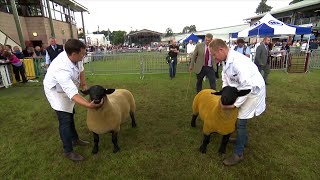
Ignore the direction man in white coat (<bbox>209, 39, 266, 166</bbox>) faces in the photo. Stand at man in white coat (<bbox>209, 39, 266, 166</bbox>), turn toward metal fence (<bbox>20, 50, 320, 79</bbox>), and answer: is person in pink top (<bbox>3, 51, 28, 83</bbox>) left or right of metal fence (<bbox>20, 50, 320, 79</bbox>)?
left

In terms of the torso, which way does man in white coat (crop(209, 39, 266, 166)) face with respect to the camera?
to the viewer's left

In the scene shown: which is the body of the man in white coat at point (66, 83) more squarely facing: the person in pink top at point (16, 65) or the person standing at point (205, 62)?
the person standing

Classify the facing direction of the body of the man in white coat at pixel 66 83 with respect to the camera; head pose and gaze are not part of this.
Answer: to the viewer's right

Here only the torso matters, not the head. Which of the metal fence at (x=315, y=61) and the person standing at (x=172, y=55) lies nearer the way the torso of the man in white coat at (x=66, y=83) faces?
the metal fence

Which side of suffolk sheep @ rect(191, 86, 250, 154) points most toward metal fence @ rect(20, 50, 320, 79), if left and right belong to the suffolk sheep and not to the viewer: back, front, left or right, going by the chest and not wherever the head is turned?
back

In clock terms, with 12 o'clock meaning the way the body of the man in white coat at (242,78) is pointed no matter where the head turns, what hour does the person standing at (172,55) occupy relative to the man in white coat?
The person standing is roughly at 2 o'clock from the man in white coat.

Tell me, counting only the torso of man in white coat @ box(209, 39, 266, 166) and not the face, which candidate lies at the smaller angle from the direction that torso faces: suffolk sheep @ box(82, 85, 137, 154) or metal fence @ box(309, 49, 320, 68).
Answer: the suffolk sheep

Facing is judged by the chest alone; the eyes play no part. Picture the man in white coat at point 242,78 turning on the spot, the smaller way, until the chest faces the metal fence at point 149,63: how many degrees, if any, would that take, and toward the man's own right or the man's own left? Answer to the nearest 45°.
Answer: approximately 45° to the man's own right

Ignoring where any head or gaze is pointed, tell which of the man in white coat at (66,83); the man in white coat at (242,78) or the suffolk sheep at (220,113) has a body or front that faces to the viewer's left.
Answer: the man in white coat at (242,78)

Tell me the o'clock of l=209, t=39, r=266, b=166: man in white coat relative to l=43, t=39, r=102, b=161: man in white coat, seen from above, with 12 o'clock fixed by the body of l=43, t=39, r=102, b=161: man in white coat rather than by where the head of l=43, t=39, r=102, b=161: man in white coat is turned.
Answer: l=209, t=39, r=266, b=166: man in white coat is roughly at 1 o'clock from l=43, t=39, r=102, b=161: man in white coat.

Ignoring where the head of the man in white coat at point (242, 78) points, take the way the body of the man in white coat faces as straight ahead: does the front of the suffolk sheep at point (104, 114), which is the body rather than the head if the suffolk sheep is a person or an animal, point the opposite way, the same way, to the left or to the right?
to the left

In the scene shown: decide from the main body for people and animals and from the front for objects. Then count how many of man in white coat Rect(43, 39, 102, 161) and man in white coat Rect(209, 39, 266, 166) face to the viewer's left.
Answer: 1

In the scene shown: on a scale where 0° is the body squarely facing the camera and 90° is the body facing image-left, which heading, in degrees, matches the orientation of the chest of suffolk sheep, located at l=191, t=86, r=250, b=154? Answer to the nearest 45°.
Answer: approximately 315°
